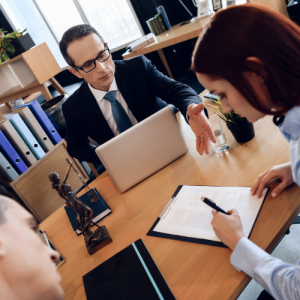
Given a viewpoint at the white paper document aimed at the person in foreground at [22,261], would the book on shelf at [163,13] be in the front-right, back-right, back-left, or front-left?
back-right

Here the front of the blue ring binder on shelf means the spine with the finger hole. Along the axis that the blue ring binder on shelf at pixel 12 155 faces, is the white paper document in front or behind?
in front

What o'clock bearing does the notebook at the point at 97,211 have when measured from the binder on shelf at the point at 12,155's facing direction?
The notebook is roughly at 12 o'clock from the binder on shelf.

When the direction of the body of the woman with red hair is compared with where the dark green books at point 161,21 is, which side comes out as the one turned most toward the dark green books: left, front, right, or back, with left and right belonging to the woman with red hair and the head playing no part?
right

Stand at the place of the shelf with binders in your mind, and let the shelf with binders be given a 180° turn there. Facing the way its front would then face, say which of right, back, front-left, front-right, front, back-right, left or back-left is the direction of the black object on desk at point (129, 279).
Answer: back

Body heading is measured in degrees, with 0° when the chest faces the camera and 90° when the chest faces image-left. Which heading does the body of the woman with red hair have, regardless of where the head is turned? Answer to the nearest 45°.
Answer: approximately 90°

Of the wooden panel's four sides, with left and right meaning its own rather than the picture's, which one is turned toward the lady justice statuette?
front

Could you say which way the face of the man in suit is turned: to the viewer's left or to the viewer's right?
to the viewer's right

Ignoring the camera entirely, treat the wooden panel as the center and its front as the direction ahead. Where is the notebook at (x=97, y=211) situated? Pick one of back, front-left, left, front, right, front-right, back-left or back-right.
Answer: front

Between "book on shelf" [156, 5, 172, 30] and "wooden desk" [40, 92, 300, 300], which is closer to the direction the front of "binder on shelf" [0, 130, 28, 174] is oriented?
the wooden desk

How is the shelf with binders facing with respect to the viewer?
toward the camera

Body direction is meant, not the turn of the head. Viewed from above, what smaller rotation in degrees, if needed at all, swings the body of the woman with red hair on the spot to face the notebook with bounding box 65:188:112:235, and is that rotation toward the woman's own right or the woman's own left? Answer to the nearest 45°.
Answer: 0° — they already face it

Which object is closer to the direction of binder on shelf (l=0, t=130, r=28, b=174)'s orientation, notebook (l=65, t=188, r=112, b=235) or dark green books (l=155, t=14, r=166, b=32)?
the notebook

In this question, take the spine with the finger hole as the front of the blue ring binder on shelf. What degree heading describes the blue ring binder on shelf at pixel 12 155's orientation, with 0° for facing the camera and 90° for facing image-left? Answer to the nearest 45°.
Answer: approximately 0°
